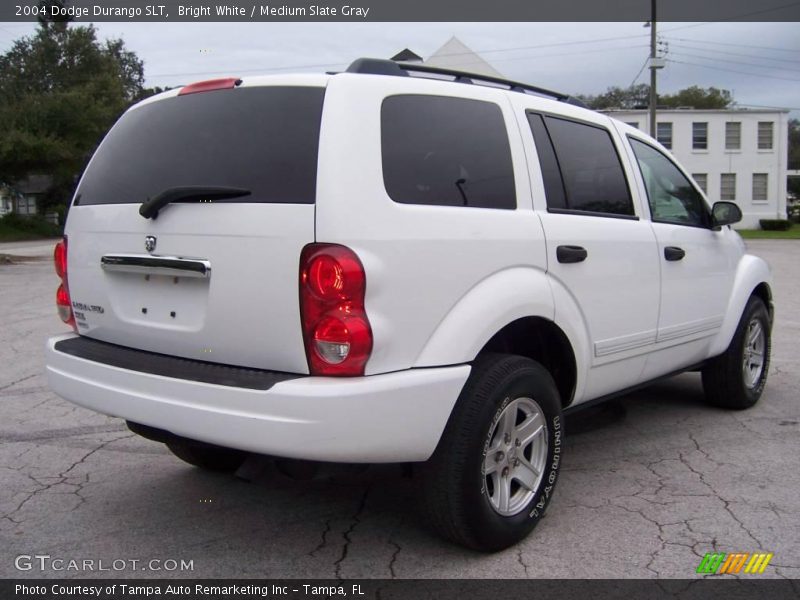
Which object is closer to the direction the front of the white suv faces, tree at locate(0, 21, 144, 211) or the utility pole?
the utility pole

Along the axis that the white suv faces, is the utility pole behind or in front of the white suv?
in front

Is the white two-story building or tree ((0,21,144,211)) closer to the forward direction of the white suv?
the white two-story building

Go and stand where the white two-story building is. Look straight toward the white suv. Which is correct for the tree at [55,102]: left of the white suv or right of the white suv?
right

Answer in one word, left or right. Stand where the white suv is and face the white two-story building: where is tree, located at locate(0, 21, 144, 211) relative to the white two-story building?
left

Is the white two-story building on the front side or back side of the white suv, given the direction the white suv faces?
on the front side

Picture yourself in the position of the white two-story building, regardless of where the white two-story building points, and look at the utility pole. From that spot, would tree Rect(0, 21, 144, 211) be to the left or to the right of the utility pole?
right

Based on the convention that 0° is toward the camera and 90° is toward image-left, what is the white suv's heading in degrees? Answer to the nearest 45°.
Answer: approximately 225°
